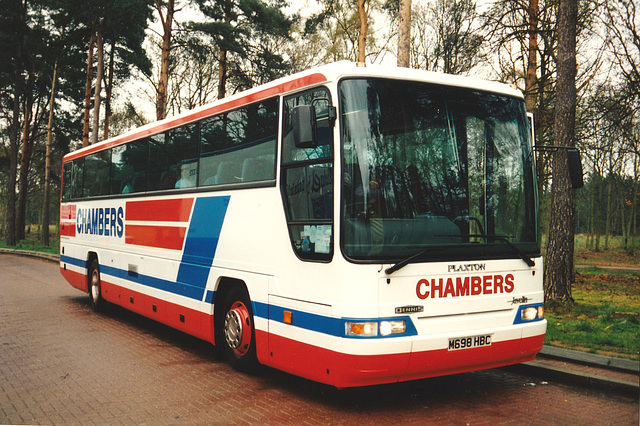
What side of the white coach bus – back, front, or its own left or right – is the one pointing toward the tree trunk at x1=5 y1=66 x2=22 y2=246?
back

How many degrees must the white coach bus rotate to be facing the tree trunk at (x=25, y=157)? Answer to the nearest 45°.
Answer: approximately 180°

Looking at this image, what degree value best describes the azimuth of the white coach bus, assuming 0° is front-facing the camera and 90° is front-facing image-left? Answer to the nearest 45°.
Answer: approximately 315°
